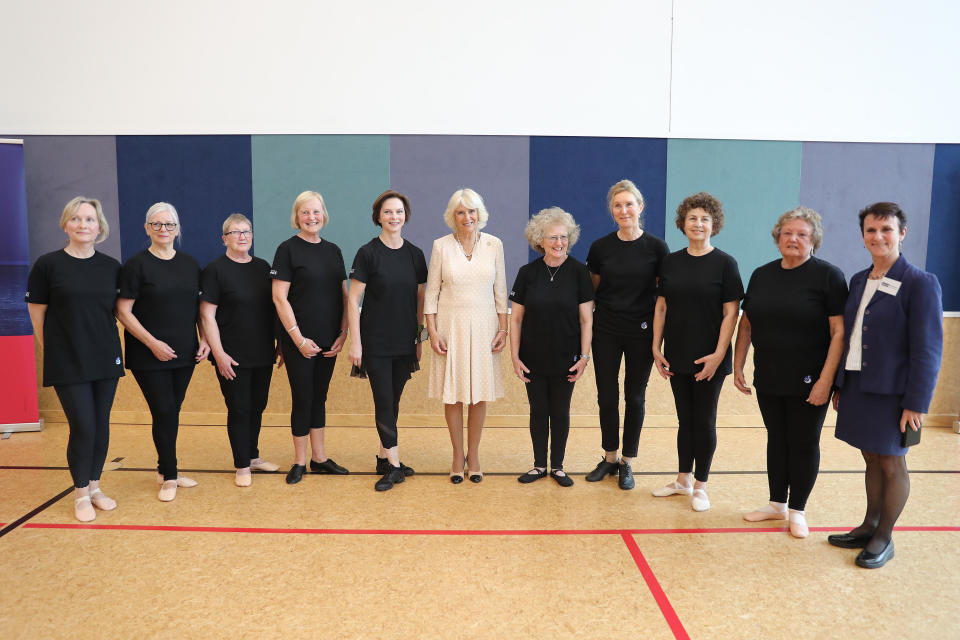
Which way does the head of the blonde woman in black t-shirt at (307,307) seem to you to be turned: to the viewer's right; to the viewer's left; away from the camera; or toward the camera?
toward the camera

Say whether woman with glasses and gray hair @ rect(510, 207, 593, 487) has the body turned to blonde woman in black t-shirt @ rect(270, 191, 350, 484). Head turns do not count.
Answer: no

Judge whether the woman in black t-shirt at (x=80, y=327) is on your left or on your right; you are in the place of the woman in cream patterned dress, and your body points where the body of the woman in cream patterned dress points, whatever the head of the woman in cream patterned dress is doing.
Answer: on your right

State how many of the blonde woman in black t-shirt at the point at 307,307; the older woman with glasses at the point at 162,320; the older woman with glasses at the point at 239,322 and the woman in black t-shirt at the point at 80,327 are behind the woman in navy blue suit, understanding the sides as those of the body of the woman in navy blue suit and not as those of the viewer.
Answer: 0

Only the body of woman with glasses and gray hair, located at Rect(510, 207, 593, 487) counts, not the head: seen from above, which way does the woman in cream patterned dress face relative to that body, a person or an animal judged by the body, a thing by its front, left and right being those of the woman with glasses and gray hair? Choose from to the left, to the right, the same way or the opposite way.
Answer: the same way

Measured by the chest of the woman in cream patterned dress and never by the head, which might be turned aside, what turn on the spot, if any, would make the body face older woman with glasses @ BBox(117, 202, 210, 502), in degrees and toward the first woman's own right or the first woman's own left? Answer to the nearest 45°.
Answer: approximately 90° to the first woman's own right

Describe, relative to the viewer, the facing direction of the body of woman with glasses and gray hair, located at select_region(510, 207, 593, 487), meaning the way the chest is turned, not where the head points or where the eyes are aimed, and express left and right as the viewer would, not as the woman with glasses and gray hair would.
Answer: facing the viewer

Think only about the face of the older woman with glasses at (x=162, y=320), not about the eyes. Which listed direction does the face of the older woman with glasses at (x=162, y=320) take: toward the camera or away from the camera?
toward the camera

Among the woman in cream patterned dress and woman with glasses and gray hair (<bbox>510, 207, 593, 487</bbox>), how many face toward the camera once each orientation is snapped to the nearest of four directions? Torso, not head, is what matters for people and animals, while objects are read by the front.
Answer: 2

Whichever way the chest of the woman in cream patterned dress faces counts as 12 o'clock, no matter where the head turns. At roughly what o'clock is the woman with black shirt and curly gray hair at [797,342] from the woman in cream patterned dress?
The woman with black shirt and curly gray hair is roughly at 10 o'clock from the woman in cream patterned dress.

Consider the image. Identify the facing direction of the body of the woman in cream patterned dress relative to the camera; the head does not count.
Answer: toward the camera

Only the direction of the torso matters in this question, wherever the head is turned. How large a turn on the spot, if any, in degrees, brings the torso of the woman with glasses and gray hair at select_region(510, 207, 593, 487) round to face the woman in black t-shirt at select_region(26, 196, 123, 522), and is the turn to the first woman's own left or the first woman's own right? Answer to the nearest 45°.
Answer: approximately 90° to the first woman's own right

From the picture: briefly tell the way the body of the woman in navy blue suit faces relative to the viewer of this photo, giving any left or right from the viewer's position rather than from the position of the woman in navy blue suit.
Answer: facing the viewer and to the left of the viewer
